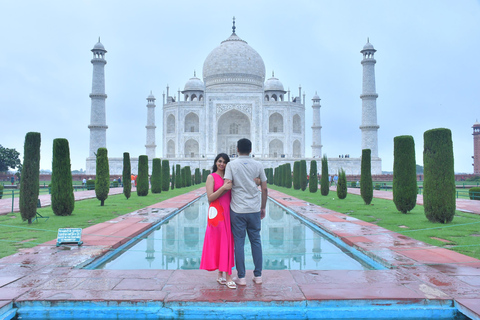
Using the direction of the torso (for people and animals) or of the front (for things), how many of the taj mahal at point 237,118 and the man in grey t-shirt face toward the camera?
1

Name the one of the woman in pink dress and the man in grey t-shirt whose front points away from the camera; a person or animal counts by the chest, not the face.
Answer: the man in grey t-shirt

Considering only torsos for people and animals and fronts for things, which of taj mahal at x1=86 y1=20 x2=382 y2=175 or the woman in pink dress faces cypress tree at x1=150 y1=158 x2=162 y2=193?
the taj mahal

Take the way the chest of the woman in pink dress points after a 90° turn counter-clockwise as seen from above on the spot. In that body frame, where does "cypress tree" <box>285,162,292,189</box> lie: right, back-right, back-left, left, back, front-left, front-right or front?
front-left

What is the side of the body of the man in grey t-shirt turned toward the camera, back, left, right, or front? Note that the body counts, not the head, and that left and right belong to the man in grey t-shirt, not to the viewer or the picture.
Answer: back

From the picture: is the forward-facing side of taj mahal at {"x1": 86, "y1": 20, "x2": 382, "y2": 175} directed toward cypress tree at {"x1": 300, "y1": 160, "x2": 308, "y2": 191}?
yes

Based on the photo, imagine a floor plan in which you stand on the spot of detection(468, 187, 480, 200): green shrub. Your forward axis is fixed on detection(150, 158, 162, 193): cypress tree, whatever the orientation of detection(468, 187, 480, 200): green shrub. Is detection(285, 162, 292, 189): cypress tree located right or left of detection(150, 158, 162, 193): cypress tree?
right

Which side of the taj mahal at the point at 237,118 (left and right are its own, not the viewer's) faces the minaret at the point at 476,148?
left

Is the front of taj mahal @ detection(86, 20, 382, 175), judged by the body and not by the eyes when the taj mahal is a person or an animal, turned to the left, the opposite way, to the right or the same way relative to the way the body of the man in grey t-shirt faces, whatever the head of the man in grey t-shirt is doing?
the opposite way
